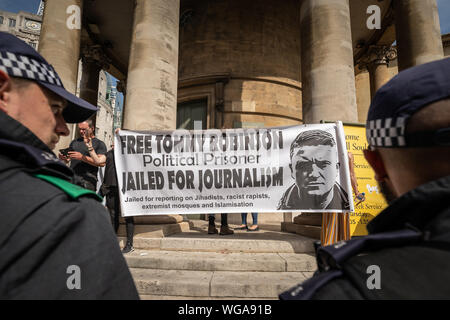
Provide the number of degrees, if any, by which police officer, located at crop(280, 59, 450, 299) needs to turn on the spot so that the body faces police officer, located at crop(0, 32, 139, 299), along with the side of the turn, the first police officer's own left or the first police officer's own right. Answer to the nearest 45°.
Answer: approximately 135° to the first police officer's own left

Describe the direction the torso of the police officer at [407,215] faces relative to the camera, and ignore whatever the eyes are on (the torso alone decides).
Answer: away from the camera

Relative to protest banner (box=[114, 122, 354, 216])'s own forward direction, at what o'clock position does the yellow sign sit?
The yellow sign is roughly at 9 o'clock from the protest banner.

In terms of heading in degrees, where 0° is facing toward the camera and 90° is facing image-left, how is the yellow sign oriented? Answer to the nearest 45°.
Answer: approximately 0°

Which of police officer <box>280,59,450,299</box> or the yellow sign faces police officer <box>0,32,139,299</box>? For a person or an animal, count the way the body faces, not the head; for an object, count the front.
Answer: the yellow sign

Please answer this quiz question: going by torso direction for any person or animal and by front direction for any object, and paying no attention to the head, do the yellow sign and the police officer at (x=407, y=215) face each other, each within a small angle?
yes

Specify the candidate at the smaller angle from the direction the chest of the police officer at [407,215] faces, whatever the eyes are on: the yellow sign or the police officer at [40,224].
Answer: the yellow sign

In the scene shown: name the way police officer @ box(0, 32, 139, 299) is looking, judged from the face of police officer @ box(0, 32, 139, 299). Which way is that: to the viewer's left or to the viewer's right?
to the viewer's right

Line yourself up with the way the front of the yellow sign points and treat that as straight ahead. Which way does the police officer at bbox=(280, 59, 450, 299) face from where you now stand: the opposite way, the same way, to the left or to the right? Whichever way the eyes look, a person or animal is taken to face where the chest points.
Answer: the opposite way

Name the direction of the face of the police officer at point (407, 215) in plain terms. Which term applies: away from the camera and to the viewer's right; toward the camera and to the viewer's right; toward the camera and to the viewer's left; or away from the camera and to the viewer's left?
away from the camera and to the viewer's left

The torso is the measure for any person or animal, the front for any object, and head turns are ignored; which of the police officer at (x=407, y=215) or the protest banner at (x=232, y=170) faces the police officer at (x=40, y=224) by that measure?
the protest banner

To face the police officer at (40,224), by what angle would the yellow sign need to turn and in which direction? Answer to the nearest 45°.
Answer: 0° — it already faces them

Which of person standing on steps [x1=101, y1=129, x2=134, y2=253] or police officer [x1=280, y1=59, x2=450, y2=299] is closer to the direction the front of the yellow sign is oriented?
the police officer

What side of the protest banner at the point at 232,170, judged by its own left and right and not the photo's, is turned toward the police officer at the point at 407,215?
front
